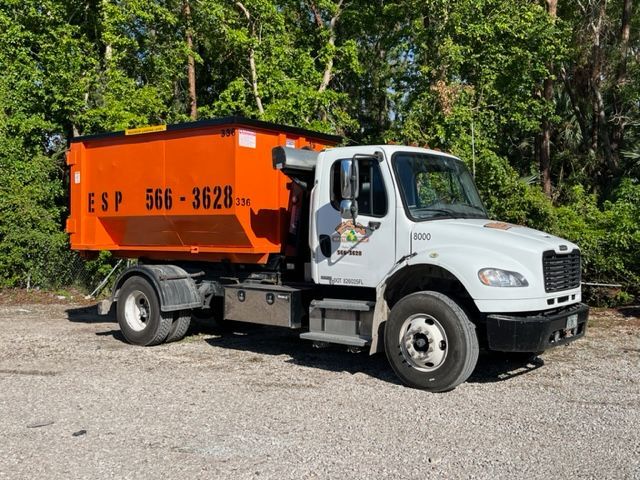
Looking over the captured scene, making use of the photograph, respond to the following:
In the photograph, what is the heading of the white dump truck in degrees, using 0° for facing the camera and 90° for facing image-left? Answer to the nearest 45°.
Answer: approximately 315°
